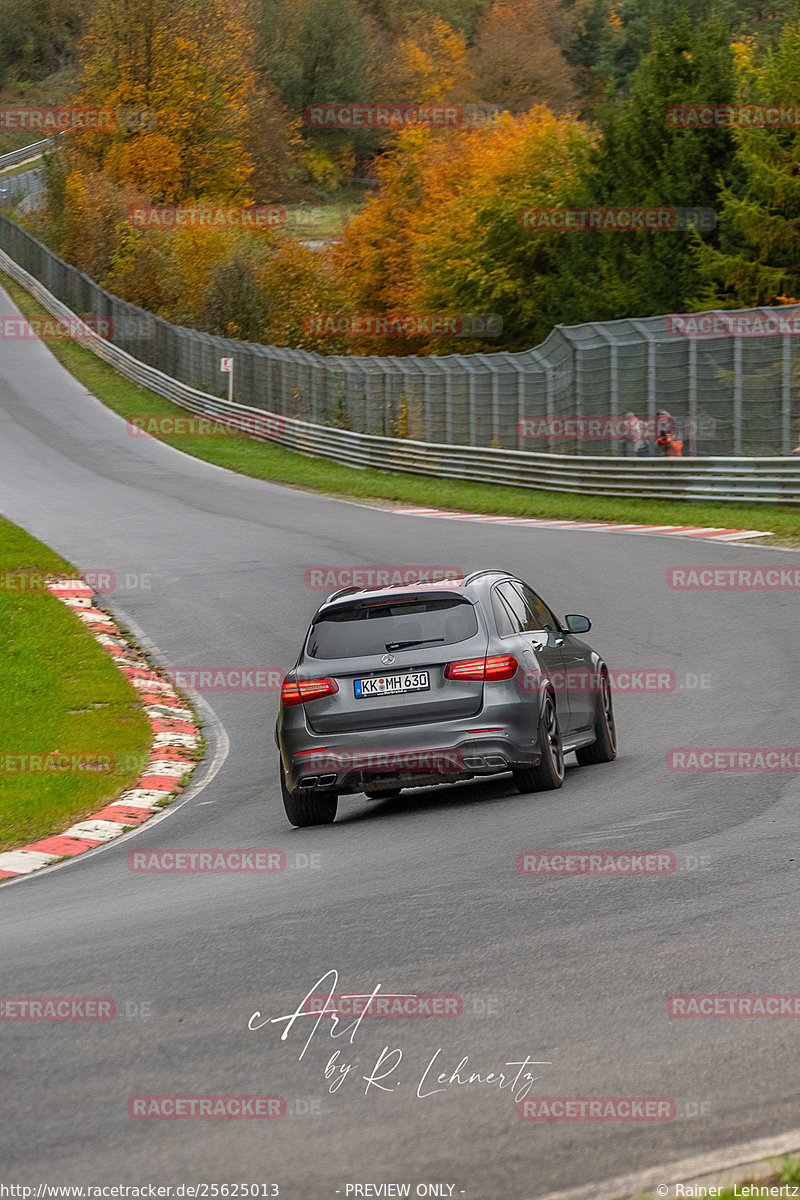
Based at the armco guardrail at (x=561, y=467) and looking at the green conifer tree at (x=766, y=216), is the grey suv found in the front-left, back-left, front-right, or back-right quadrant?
back-right

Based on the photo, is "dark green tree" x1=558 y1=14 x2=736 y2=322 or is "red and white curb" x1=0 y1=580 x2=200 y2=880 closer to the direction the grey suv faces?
the dark green tree

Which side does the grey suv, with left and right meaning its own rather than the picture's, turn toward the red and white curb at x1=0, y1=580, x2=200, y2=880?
left

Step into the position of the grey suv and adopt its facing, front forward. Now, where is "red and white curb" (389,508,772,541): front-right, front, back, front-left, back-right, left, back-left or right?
front-left

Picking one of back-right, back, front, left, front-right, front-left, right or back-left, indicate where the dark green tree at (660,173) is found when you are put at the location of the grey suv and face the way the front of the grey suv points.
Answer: front-left

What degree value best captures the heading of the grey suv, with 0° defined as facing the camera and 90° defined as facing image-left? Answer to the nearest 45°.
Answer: approximately 225°

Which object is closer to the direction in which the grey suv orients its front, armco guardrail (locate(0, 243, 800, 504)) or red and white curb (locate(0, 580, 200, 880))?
the armco guardrail

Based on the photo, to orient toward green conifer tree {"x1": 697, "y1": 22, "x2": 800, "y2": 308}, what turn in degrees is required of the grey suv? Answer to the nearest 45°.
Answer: approximately 45° to its left

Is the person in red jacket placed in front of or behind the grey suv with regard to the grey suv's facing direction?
in front
